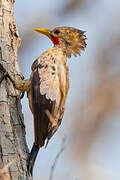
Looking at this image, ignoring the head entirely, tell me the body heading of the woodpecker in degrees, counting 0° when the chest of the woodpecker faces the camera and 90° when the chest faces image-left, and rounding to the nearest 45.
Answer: approximately 90°
